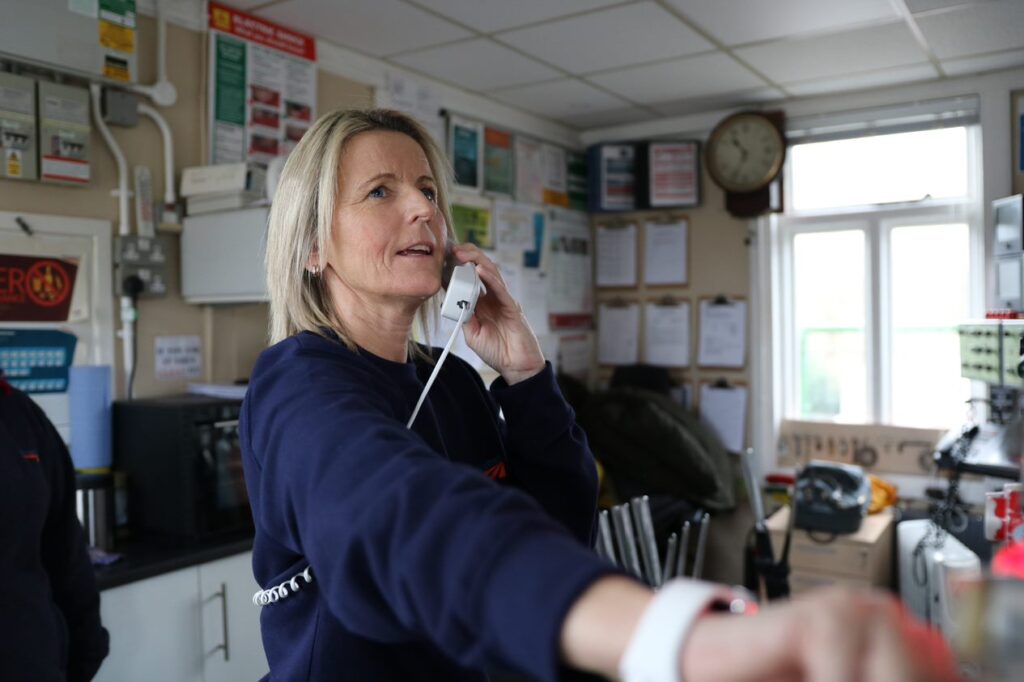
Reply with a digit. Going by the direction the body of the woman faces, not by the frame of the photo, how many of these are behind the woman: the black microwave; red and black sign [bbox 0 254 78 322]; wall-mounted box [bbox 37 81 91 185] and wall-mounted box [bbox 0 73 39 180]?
4

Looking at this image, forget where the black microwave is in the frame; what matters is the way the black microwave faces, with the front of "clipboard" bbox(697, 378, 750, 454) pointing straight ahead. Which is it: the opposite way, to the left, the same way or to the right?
to the left

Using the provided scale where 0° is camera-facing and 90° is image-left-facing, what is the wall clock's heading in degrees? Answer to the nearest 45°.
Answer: approximately 0°

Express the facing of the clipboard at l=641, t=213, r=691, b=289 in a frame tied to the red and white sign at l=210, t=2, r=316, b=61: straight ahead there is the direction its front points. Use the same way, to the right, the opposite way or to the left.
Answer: to the right

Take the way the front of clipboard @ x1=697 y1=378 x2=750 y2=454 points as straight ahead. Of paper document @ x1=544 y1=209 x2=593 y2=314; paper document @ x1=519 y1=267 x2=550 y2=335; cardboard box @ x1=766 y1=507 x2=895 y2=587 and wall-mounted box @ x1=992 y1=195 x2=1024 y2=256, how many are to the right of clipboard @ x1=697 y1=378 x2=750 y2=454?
2

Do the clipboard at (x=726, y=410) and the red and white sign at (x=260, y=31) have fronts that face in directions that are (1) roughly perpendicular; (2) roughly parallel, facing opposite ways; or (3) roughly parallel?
roughly perpendicular

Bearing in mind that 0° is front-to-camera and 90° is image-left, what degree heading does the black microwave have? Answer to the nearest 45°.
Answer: approximately 315°

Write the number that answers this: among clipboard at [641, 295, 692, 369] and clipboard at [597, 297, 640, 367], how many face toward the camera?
2
